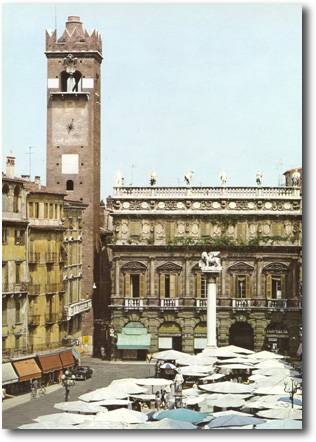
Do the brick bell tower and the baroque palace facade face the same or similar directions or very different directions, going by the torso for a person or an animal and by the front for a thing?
same or similar directions

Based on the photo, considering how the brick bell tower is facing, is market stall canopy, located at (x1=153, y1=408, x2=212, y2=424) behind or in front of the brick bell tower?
in front

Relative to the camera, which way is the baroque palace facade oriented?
toward the camera

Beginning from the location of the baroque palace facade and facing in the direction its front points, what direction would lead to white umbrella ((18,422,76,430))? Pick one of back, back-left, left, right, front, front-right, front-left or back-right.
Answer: front

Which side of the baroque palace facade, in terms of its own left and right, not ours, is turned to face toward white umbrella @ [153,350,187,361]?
front

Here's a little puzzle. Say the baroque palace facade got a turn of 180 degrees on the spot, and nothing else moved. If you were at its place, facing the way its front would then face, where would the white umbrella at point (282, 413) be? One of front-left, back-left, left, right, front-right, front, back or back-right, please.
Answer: back

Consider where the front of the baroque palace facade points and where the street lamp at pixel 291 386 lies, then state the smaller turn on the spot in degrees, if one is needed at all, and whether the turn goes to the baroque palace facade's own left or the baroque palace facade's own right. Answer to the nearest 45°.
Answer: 0° — it already faces it

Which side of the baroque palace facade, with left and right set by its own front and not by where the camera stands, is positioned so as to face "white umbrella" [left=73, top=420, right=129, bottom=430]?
front

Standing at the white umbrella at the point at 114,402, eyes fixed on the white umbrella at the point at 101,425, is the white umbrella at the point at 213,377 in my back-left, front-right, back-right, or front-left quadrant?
back-left

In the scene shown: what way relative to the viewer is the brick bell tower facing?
toward the camera

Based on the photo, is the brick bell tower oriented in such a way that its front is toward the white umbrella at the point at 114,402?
yes

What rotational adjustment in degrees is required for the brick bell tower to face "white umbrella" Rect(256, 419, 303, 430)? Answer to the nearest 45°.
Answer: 0° — it already faces it

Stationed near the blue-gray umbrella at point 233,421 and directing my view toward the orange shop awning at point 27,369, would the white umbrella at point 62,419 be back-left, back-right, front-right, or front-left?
front-left

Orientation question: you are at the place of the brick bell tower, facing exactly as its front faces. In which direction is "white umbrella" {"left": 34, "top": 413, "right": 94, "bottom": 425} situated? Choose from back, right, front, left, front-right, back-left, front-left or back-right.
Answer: front

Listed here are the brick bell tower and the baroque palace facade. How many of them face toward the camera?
2

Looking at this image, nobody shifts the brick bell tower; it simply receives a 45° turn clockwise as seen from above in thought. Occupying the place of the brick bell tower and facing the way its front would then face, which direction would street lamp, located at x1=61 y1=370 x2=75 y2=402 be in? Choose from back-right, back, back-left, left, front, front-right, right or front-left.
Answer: front-left
